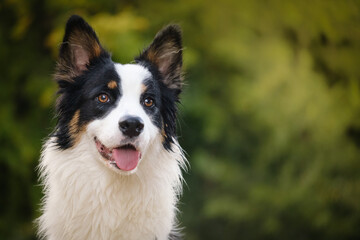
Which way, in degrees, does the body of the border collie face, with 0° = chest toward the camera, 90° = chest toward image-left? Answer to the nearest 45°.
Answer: approximately 0°
